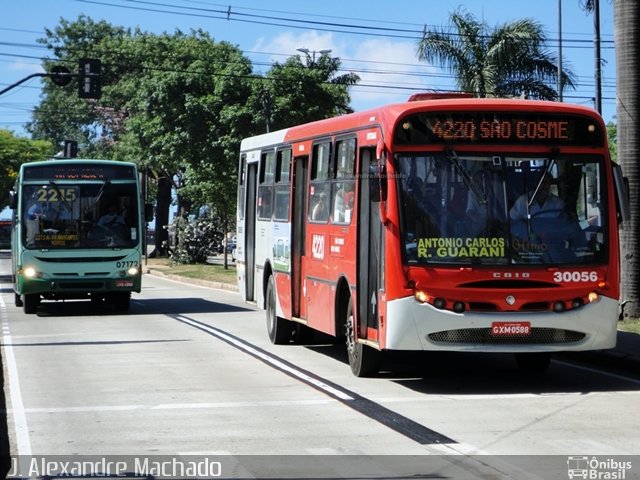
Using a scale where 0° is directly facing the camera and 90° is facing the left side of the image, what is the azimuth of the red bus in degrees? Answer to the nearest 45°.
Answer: approximately 0°

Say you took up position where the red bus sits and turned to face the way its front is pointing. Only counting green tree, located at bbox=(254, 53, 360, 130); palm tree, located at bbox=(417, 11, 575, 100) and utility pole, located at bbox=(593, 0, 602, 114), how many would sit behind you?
3

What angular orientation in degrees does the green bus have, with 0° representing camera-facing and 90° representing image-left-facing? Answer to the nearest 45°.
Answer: approximately 0°

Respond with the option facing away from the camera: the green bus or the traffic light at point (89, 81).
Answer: the traffic light

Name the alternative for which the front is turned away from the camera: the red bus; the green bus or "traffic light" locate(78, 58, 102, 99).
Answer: the traffic light

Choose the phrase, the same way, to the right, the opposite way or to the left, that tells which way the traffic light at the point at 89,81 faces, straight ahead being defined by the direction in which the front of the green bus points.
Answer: the opposite way

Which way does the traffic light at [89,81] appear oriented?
away from the camera

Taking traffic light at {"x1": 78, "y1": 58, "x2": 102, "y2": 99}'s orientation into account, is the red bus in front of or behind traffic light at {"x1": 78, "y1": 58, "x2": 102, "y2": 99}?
behind

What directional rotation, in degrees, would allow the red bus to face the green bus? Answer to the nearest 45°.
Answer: approximately 135° to its right

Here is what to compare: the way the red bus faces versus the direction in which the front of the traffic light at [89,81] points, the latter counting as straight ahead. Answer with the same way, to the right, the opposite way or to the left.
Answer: the opposite way

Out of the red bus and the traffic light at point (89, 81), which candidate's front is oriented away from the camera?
the traffic light
